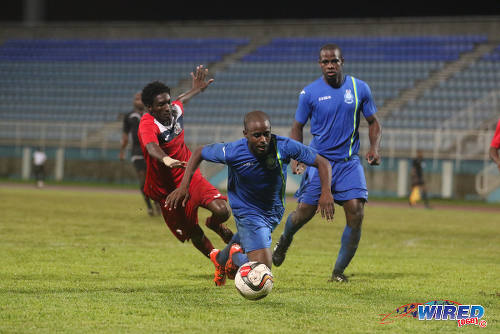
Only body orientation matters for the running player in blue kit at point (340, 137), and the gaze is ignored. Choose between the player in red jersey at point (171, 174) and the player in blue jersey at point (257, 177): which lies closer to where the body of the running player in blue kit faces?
the player in blue jersey

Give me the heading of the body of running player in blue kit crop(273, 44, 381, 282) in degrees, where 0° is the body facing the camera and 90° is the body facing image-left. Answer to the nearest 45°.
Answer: approximately 0°

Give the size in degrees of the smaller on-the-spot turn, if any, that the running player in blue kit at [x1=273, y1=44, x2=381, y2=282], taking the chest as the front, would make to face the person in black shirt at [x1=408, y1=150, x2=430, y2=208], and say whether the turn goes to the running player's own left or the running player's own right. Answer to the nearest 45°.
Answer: approximately 180°

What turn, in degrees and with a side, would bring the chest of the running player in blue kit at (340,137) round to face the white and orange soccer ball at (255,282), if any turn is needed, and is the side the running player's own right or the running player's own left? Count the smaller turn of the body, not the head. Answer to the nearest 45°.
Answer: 0° — they already face it

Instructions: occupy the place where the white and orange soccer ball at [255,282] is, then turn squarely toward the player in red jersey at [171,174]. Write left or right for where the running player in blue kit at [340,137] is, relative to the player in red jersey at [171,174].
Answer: right

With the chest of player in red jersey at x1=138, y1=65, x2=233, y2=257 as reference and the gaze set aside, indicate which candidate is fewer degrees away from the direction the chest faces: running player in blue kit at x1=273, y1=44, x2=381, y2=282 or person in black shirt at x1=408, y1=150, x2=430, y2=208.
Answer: the running player in blue kit

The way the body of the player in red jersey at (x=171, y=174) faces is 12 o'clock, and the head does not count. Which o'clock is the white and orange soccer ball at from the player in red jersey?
The white and orange soccer ball is roughly at 1 o'clock from the player in red jersey.

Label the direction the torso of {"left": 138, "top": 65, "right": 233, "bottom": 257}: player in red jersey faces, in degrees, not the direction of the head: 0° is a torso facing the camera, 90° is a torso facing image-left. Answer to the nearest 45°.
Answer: approximately 315°

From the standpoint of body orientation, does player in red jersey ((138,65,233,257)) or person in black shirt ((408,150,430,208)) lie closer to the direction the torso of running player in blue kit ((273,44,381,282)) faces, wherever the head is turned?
the player in red jersey

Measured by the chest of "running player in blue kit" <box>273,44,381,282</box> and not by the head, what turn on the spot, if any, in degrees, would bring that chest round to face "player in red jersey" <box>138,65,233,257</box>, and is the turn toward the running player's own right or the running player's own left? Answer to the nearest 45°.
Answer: approximately 90° to the running player's own right

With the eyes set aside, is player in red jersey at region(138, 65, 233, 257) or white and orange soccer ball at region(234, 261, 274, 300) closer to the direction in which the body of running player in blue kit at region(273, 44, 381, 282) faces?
the white and orange soccer ball
